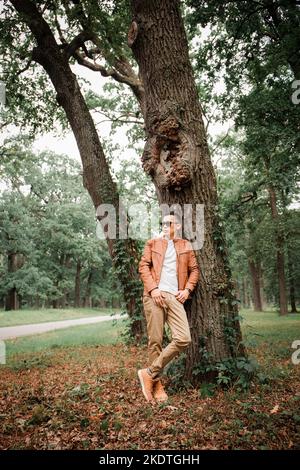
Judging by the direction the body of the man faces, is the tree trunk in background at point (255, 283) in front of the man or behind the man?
behind

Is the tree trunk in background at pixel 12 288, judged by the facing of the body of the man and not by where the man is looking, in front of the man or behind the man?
behind

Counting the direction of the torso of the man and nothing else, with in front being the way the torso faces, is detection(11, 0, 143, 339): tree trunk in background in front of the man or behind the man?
behind

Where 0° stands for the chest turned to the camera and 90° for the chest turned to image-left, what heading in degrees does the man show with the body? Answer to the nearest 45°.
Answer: approximately 0°

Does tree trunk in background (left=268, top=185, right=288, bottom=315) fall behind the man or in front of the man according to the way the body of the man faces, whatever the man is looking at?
behind

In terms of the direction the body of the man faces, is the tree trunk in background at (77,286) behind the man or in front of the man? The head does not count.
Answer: behind
